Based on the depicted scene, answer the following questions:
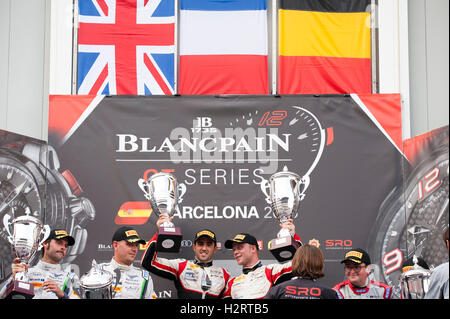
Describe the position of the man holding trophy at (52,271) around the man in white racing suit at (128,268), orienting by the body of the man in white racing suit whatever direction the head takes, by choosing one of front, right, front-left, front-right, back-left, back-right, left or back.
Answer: back-right

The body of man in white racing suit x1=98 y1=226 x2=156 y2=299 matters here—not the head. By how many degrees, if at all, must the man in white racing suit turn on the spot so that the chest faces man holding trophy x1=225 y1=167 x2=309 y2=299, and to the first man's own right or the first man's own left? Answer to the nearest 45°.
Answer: approximately 45° to the first man's own left

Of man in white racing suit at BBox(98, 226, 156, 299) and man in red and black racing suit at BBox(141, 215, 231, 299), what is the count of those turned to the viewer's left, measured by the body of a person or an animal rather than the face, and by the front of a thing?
0

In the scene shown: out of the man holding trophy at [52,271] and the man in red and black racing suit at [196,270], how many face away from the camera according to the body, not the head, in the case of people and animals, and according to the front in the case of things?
0

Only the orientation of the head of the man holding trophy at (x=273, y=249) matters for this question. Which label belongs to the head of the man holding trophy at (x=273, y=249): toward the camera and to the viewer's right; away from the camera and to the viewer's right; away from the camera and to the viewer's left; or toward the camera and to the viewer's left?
toward the camera and to the viewer's left

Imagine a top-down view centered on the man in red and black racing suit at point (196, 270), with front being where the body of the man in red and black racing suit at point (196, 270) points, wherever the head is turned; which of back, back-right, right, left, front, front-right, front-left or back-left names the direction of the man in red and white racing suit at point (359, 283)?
left

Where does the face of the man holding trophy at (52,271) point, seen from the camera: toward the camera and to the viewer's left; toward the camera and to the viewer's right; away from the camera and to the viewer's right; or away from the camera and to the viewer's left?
toward the camera and to the viewer's right

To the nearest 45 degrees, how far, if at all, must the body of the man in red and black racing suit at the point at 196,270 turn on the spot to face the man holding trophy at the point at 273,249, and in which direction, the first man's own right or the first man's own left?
approximately 90° to the first man's own left

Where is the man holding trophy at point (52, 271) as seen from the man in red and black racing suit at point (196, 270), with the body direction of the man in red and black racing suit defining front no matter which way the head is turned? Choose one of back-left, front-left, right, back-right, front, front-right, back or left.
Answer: right

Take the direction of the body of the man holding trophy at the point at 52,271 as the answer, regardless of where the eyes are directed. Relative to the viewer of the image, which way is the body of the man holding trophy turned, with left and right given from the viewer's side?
facing the viewer and to the right of the viewer
